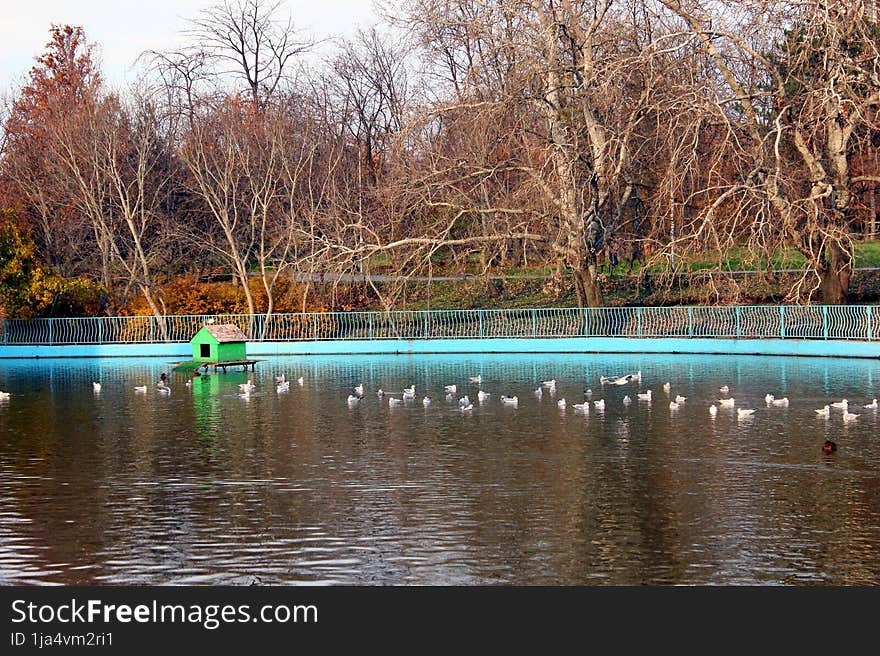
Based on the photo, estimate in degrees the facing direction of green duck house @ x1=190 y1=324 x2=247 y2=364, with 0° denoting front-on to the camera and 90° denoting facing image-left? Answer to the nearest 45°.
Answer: approximately 45°

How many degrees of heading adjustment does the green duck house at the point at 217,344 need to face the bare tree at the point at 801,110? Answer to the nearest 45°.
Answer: approximately 135° to its left
